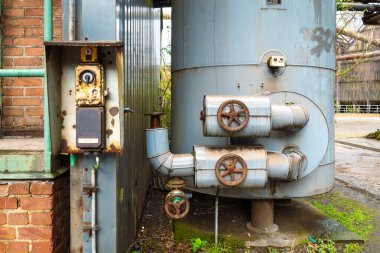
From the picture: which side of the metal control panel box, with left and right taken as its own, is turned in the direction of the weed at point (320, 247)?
left

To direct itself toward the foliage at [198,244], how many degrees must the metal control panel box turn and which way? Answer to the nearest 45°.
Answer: approximately 135° to its left

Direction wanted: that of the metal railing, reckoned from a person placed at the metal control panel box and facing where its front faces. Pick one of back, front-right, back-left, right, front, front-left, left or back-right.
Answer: back-left

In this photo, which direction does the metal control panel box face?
toward the camera
